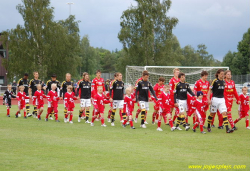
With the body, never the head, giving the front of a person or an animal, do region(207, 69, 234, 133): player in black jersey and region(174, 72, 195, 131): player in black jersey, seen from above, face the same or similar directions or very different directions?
same or similar directions

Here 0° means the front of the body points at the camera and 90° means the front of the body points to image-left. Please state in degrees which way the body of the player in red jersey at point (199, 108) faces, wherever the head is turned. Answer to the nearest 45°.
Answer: approximately 315°

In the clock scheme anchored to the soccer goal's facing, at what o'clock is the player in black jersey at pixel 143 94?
The player in black jersey is roughly at 12 o'clock from the soccer goal.

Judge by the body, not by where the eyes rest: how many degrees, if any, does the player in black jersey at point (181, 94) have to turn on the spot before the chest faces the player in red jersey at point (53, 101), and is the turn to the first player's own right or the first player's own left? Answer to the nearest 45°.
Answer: approximately 135° to the first player's own right

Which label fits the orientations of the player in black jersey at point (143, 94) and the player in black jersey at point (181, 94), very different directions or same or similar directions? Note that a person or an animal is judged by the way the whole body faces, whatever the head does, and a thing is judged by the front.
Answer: same or similar directions

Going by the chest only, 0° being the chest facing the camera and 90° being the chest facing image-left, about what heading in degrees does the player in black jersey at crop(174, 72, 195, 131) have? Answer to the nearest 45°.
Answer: approximately 315°

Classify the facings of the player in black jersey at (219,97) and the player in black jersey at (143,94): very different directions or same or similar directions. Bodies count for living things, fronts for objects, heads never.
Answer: same or similar directions

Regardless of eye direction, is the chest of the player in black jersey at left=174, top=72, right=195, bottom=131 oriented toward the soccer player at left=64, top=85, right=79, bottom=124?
no

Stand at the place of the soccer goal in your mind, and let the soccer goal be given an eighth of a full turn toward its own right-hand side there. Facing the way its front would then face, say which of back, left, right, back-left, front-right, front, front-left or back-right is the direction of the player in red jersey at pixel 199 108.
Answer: front-left

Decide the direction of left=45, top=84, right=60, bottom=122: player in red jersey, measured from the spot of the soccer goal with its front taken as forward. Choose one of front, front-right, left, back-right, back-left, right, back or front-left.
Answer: front

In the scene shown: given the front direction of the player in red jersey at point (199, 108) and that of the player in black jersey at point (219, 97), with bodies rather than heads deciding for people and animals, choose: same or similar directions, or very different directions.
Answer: same or similar directions

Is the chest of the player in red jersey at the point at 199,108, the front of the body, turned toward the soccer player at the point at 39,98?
no

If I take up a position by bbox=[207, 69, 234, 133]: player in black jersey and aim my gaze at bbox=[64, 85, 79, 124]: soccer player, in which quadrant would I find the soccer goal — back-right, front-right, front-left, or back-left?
front-right

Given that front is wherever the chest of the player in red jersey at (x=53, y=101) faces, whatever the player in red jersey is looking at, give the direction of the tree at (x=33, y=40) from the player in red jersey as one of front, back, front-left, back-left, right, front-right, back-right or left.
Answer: back-left

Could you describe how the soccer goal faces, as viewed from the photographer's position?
facing the viewer

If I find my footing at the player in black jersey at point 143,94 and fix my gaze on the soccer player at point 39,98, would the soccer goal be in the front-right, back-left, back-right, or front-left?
front-right
